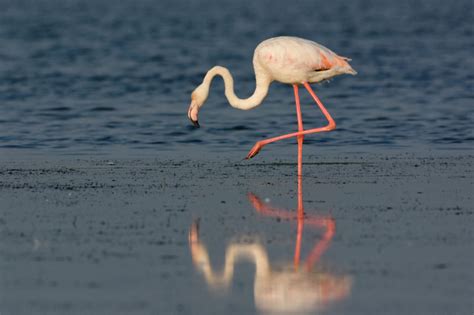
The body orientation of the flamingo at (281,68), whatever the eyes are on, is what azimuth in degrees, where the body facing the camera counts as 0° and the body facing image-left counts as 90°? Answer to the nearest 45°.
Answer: approximately 90°
